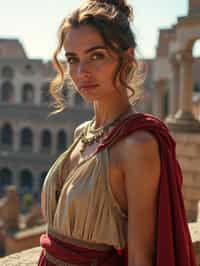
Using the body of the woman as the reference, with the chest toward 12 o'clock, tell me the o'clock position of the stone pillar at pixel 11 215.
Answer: The stone pillar is roughly at 4 o'clock from the woman.

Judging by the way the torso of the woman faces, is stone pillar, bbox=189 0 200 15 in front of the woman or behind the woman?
behind

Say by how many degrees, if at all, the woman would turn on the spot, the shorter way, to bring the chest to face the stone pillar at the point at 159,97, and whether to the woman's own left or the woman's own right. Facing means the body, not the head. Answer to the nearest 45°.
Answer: approximately 135° to the woman's own right

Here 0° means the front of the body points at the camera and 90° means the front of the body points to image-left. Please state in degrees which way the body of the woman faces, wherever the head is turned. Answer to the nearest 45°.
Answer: approximately 45°

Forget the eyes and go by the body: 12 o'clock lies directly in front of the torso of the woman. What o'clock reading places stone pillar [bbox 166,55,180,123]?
The stone pillar is roughly at 5 o'clock from the woman.

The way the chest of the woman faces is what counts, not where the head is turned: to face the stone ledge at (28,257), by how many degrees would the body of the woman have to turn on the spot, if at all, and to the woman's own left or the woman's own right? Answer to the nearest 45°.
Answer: approximately 90° to the woman's own right
